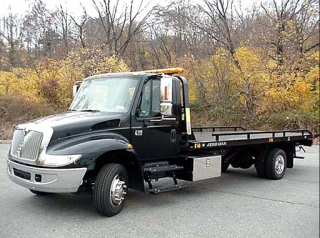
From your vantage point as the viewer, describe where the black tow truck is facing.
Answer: facing the viewer and to the left of the viewer
